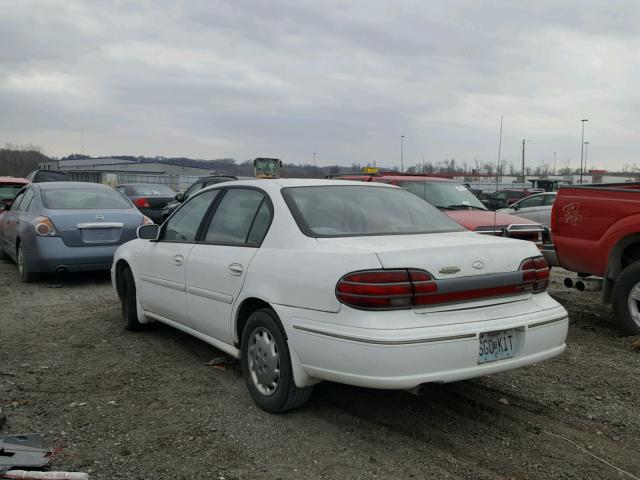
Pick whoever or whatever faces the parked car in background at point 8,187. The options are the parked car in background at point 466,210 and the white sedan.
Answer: the white sedan

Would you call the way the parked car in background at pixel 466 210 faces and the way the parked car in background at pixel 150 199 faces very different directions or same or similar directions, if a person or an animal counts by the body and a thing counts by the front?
very different directions

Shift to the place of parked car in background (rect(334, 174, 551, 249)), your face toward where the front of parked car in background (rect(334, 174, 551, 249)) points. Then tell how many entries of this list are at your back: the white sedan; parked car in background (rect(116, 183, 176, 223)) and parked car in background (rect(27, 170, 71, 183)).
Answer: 2

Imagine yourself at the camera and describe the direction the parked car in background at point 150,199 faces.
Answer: facing away from the viewer and to the left of the viewer

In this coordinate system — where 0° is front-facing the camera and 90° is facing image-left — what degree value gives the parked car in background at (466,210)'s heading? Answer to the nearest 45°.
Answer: approximately 315°

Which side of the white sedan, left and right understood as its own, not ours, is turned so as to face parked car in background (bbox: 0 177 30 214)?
front

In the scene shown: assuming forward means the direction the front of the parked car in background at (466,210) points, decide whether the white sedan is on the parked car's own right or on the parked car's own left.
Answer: on the parked car's own right

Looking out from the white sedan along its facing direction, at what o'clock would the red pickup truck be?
The red pickup truck is roughly at 3 o'clock from the white sedan.

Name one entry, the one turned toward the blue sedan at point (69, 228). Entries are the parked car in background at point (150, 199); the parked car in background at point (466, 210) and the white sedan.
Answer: the white sedan

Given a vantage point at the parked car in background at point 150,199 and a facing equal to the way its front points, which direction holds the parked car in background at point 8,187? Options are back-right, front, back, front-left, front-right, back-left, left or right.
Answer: left

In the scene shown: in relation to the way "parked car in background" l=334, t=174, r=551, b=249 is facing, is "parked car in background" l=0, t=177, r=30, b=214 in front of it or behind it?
behind

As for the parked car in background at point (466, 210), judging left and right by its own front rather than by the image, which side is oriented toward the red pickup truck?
front

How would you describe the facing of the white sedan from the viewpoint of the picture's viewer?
facing away from the viewer and to the left of the viewer

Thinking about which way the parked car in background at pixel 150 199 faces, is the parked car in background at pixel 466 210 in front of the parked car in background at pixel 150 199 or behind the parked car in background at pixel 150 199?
behind

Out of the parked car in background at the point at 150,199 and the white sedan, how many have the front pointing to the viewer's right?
0
